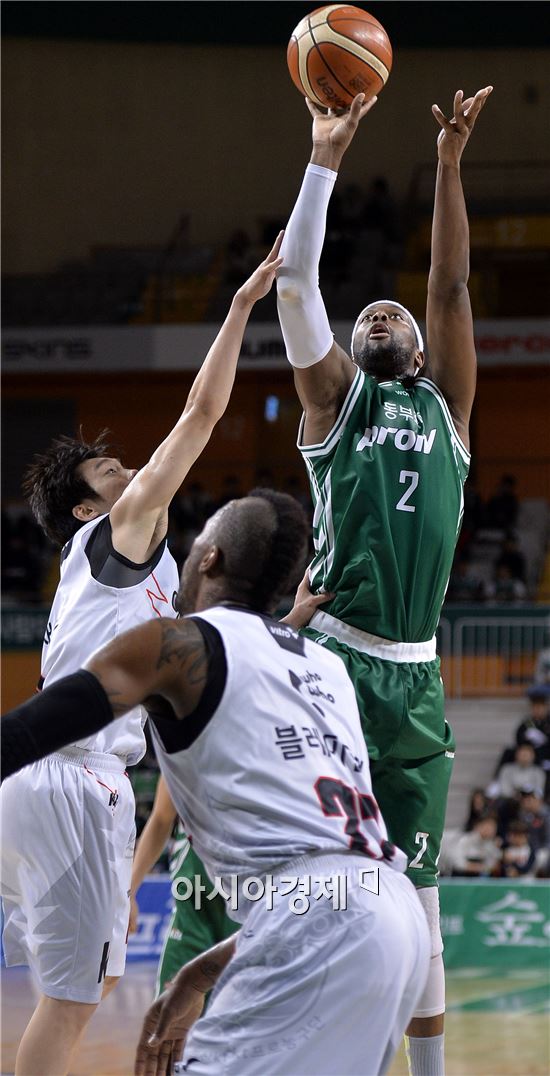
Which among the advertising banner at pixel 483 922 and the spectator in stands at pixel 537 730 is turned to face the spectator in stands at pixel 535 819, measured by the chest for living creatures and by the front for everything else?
the spectator in stands at pixel 537 730

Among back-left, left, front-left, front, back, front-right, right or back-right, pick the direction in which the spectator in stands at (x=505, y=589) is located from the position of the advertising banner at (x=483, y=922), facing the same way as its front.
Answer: back

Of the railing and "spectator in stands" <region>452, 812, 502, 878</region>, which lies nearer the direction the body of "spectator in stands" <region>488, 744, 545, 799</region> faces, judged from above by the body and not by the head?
the spectator in stands

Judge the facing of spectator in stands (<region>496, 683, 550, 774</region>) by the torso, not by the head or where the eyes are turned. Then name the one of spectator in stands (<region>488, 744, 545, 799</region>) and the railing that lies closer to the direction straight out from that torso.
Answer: the spectator in stands

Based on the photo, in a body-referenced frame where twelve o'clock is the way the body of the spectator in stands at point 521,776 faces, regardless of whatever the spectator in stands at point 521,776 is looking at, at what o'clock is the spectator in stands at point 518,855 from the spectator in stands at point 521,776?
the spectator in stands at point 518,855 is roughly at 12 o'clock from the spectator in stands at point 521,776.

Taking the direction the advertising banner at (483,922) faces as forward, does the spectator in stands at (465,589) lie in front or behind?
behind

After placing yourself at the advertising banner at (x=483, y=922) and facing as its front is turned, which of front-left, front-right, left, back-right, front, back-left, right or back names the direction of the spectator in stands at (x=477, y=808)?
back

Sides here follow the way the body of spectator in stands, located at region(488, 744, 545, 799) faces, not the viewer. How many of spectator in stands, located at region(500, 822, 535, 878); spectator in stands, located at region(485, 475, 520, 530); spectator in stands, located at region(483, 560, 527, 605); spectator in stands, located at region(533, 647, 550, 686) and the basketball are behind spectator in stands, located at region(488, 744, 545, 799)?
3

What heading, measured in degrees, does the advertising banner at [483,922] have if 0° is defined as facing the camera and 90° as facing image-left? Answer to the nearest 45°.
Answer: approximately 0°
